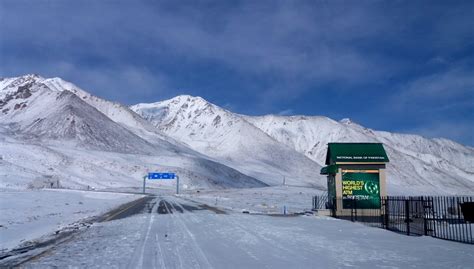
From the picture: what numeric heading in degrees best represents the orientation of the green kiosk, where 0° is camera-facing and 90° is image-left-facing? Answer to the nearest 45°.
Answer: approximately 0°
